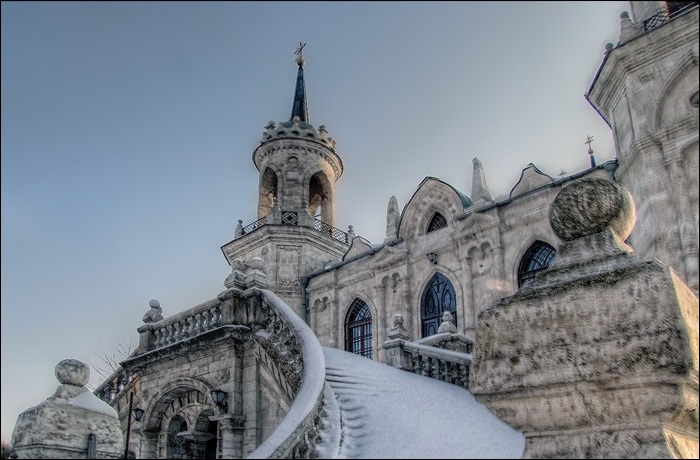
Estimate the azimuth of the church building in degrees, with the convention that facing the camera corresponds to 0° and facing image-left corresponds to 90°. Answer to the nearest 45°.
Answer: approximately 45°
